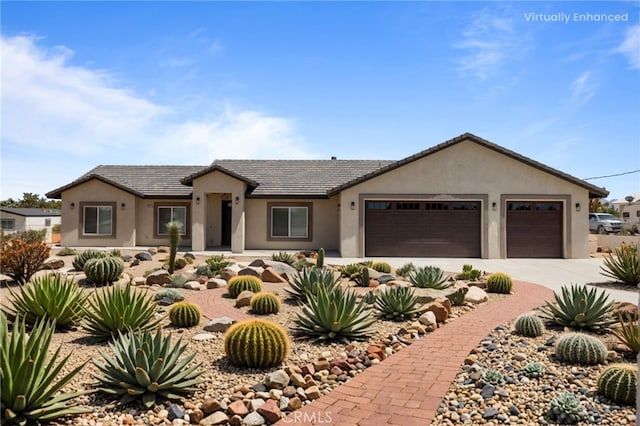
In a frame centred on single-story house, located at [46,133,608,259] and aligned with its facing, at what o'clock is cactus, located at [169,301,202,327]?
The cactus is roughly at 1 o'clock from the single-story house.

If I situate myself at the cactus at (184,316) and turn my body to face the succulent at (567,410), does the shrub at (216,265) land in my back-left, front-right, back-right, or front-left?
back-left

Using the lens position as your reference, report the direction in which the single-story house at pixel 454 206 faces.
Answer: facing the viewer

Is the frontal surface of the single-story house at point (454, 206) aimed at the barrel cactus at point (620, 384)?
yes

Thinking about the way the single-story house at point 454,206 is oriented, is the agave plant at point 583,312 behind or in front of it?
in front

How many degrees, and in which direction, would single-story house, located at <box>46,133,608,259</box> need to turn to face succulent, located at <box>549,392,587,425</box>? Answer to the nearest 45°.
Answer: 0° — it already faces it

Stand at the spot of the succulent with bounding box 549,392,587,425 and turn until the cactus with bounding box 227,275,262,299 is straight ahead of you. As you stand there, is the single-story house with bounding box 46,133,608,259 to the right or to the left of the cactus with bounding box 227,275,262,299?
right

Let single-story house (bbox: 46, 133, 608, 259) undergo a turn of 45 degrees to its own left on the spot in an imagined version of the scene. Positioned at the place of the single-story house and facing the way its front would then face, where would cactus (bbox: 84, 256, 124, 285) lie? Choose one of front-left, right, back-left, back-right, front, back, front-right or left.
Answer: right

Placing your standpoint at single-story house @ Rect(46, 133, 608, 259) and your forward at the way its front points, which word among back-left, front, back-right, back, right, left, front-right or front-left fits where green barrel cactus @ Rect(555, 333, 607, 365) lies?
front

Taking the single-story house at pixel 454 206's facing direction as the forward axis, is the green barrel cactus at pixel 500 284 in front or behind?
in front

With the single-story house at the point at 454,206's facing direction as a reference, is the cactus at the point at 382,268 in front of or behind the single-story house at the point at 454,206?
in front

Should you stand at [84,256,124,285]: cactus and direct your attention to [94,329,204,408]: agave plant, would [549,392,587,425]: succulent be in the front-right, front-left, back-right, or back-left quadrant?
front-left

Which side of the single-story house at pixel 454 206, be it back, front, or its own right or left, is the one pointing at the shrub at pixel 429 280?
front

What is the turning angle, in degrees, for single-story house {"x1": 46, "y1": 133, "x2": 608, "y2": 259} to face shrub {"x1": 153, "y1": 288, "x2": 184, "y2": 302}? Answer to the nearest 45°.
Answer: approximately 45° to its right
